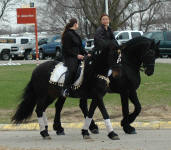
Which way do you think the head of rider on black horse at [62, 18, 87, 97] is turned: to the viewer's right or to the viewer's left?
to the viewer's right

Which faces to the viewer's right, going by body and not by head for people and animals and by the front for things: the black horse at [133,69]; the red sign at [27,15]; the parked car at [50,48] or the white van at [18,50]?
the black horse

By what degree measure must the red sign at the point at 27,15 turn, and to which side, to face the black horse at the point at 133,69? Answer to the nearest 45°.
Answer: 0° — it already faces it

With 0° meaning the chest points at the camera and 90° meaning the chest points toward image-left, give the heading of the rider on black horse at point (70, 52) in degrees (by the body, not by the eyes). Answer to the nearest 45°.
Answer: approximately 270°

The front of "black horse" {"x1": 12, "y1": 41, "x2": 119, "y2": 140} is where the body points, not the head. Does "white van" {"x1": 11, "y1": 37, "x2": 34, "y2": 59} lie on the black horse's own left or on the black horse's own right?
on the black horse's own left

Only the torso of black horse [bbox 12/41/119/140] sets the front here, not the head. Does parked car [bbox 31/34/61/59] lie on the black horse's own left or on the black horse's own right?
on the black horse's own left

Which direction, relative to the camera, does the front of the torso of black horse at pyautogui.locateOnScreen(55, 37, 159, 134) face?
to the viewer's right

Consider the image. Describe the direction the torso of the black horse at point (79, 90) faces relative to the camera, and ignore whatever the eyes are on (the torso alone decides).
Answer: to the viewer's right
